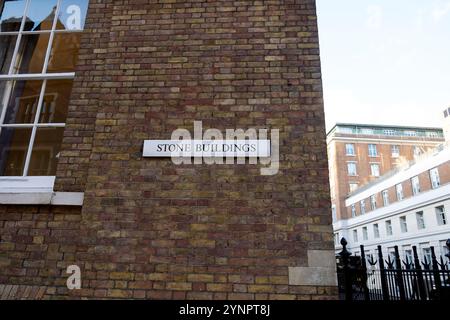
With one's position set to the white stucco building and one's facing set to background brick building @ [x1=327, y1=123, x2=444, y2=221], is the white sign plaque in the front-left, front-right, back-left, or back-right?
back-left

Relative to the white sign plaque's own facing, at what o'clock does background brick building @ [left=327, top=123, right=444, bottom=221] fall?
The background brick building is roughly at 7 o'clock from the white sign plaque.

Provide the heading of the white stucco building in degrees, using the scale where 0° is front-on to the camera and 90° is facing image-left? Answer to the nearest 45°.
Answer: approximately 45°

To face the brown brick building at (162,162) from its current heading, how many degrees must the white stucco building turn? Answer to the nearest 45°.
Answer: approximately 45° to its left

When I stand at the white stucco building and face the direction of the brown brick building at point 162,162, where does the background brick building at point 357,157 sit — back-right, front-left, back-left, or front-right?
back-right

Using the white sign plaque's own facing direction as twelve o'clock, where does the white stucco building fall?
The white stucco building is roughly at 7 o'clock from the white sign plaque.

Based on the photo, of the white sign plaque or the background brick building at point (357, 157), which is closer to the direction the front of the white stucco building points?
the white sign plaque
